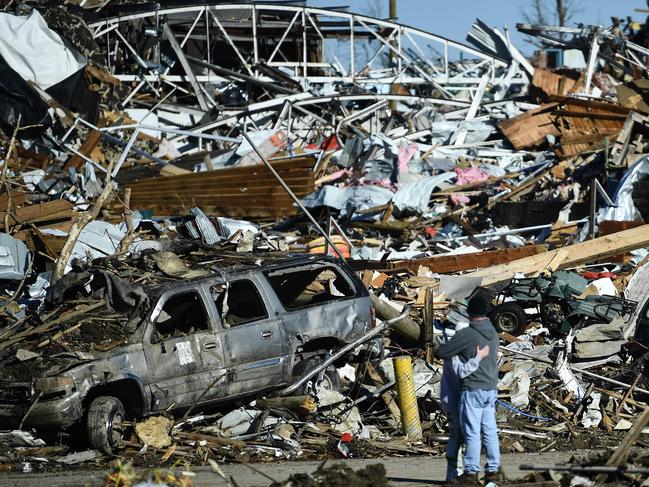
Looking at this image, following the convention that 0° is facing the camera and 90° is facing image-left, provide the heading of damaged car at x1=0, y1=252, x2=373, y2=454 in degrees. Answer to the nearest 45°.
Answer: approximately 45°

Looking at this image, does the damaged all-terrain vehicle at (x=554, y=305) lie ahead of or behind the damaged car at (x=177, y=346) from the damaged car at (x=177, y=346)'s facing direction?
behind

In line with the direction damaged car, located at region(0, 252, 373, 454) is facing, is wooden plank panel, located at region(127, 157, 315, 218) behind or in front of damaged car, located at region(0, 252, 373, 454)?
behind

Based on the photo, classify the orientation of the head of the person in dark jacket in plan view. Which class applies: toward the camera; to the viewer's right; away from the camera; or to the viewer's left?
away from the camera

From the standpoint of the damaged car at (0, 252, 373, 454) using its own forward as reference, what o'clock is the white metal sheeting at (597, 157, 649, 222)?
The white metal sheeting is roughly at 6 o'clock from the damaged car.

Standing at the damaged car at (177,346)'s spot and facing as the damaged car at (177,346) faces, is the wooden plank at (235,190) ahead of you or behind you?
behind

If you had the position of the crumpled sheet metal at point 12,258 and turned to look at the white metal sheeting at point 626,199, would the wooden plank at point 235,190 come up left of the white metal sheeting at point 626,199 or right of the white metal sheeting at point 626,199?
left

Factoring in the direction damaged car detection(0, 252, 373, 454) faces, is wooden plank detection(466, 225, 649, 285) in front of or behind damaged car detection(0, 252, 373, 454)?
behind

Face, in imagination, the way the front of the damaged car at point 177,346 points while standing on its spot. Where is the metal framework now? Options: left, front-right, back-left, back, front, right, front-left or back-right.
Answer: back-right
